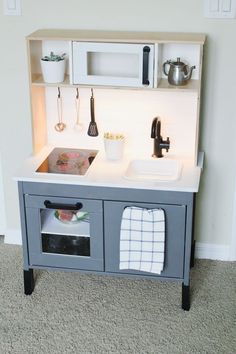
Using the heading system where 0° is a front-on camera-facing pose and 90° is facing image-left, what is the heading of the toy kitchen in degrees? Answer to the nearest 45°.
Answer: approximately 0°

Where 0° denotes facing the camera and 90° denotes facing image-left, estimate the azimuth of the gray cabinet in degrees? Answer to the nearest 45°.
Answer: approximately 0°
